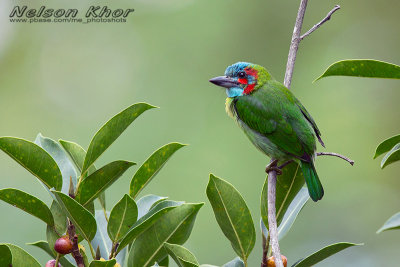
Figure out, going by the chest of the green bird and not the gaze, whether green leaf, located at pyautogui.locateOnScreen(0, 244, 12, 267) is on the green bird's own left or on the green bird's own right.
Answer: on the green bird's own left

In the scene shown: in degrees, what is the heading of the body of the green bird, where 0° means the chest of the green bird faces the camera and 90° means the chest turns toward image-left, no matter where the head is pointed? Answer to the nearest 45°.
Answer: approximately 90°

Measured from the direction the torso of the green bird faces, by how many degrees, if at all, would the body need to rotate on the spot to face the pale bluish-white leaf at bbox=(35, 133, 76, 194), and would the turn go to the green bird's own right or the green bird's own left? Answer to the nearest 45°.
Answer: approximately 45° to the green bird's own left

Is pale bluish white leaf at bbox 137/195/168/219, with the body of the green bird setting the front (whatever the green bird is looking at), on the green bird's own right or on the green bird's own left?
on the green bird's own left

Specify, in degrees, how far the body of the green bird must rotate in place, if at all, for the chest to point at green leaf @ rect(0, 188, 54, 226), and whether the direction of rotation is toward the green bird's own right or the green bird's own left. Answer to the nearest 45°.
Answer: approximately 45° to the green bird's own left

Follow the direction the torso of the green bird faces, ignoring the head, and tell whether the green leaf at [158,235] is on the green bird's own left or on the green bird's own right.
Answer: on the green bird's own left
